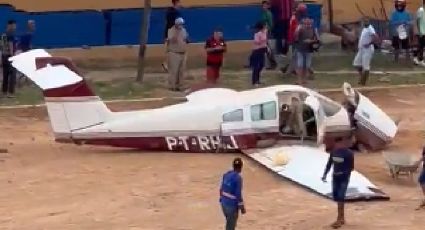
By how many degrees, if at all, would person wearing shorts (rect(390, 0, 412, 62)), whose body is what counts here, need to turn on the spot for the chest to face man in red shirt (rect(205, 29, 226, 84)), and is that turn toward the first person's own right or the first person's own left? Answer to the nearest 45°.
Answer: approximately 45° to the first person's own right

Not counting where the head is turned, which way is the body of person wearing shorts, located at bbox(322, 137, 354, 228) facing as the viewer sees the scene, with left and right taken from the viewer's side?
facing the viewer and to the left of the viewer

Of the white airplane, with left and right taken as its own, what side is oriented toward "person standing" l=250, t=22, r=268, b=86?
left

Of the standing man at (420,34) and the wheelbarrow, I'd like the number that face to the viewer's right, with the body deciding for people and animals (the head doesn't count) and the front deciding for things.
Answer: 0

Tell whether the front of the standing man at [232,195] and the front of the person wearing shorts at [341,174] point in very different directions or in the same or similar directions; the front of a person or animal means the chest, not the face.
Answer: very different directions

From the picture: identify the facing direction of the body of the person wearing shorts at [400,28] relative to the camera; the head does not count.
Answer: toward the camera

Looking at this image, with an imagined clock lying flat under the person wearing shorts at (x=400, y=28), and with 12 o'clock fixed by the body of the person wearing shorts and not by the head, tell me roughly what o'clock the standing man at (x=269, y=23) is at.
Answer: The standing man is roughly at 2 o'clock from the person wearing shorts.

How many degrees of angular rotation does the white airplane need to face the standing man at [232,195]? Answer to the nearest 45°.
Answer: approximately 90° to its right

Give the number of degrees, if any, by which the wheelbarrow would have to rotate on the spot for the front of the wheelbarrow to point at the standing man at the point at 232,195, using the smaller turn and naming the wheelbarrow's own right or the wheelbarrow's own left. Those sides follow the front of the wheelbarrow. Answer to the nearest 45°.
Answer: approximately 45° to the wheelbarrow's own left

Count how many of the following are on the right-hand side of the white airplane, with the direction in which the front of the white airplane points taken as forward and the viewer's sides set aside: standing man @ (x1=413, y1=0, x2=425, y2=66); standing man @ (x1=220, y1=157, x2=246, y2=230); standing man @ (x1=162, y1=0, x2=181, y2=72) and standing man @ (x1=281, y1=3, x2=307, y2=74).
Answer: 1
